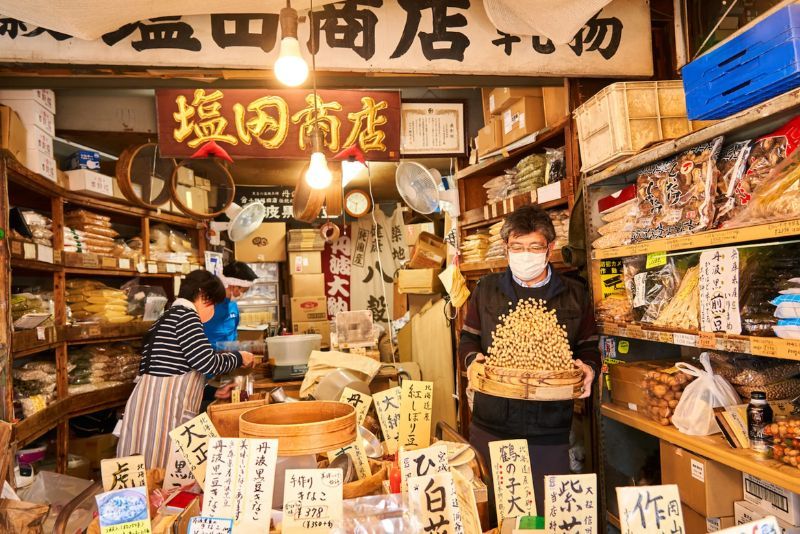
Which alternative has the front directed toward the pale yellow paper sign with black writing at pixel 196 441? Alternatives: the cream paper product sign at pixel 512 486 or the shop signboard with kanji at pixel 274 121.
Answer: the shop signboard with kanji

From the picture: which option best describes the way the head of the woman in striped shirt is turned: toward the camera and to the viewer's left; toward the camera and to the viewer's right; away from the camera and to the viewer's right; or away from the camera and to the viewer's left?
away from the camera and to the viewer's right

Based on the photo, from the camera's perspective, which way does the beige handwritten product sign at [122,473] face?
toward the camera

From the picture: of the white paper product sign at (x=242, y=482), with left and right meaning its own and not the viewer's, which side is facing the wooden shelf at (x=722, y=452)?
left

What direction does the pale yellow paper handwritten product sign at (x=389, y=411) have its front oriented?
toward the camera

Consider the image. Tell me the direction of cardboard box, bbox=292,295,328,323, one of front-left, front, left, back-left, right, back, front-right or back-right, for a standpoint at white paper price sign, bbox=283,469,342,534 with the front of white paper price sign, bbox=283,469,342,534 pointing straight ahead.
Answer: back

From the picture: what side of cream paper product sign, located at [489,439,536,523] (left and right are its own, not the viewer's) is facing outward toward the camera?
front

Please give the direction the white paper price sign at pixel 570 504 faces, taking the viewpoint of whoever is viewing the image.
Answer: facing the viewer

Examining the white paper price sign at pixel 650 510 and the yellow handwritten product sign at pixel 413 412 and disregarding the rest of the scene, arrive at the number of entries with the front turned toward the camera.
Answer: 2

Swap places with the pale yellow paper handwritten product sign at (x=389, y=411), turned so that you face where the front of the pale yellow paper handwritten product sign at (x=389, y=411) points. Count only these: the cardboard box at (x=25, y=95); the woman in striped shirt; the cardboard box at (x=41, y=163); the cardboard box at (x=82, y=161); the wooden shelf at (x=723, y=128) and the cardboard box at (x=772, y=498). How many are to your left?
2

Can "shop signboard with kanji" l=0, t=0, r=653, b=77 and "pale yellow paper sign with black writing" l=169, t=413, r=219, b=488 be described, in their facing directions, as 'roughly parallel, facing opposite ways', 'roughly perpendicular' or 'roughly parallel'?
roughly parallel

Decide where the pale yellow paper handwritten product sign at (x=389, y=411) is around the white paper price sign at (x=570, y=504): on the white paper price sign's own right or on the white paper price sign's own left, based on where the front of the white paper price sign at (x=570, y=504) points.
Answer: on the white paper price sign's own right

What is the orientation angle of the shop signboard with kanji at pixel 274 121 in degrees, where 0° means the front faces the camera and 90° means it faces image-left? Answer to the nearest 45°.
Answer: approximately 0°

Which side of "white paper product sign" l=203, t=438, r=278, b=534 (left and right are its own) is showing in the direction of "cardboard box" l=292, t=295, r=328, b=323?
back

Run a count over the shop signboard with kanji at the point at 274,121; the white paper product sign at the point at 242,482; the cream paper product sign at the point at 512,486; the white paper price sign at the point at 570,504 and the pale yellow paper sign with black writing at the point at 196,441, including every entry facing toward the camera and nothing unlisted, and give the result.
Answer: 5

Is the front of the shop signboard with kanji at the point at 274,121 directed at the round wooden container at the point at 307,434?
yes

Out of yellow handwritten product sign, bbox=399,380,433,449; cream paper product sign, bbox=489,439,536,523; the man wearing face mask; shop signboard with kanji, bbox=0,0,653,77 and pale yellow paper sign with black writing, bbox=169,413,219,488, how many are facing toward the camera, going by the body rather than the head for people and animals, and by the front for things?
5

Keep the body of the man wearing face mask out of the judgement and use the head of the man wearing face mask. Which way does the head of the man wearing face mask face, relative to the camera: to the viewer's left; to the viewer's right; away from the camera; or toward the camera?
toward the camera
